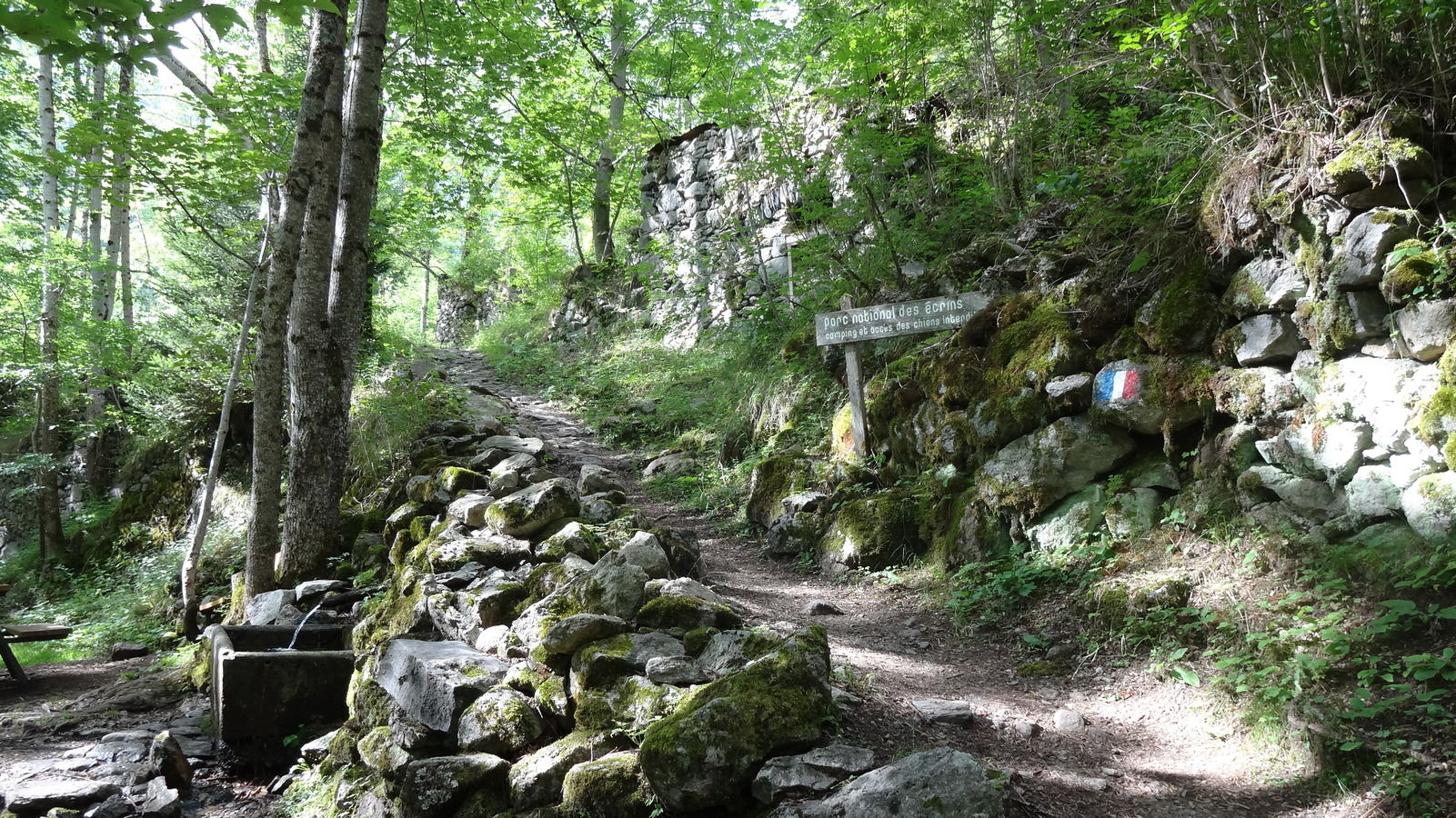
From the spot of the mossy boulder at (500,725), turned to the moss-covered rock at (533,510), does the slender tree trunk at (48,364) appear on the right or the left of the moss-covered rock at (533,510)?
left

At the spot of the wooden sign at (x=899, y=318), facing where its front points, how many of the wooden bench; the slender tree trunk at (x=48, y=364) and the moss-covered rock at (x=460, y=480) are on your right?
3

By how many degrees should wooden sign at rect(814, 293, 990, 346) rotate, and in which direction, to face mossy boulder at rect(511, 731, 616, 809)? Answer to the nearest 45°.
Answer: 0° — it already faces it

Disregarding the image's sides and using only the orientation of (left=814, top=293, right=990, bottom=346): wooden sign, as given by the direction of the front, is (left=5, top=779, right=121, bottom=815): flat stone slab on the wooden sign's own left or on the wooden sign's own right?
on the wooden sign's own right

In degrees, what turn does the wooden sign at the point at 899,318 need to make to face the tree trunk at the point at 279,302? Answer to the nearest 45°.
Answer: approximately 90° to its right

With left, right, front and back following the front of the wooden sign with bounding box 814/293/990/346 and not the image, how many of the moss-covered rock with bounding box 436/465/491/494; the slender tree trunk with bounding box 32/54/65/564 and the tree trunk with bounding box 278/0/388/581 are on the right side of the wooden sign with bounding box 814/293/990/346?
3

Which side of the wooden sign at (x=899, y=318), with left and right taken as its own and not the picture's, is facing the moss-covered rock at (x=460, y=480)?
right

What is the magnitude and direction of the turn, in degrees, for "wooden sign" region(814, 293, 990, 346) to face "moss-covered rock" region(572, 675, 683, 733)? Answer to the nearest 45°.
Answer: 0° — it already faces it

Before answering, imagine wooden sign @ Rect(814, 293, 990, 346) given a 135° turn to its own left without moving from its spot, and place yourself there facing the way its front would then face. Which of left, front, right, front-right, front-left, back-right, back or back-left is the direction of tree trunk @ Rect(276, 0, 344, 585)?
back-left

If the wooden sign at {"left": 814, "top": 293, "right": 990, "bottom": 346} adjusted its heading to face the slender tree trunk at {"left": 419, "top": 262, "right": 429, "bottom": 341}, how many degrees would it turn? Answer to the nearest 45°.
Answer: approximately 135° to its right

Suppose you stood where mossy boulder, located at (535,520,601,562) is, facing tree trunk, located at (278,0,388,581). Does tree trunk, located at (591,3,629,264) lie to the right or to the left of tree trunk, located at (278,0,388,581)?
right

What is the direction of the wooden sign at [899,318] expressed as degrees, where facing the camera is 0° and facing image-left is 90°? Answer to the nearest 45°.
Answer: approximately 0°
